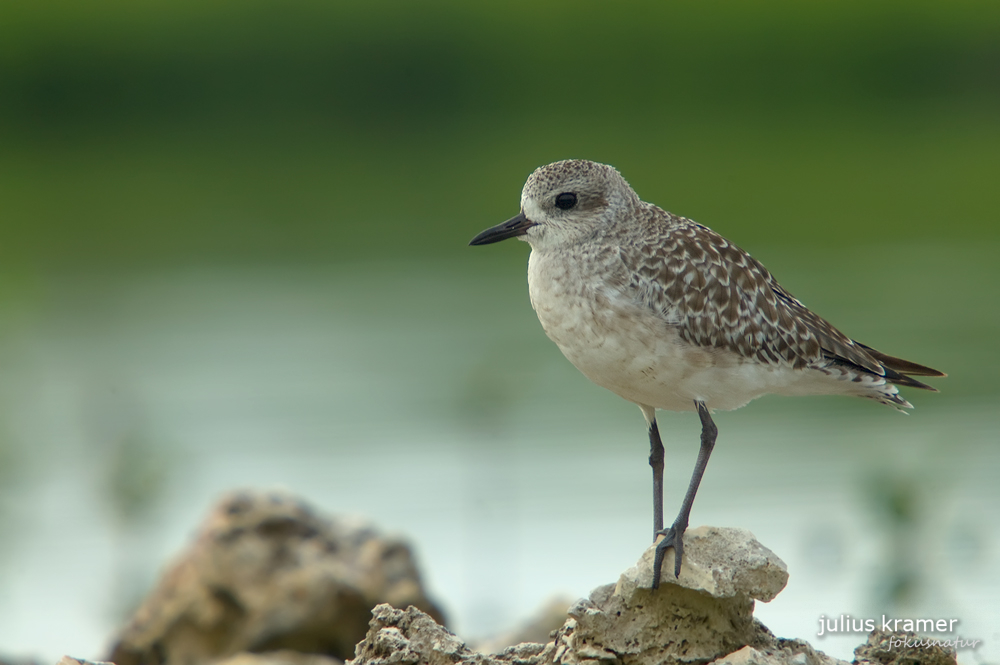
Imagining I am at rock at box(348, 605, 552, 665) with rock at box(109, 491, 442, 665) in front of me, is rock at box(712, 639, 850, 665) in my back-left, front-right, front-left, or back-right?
back-right

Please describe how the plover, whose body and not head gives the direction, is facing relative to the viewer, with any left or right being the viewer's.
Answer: facing to the left of the viewer
